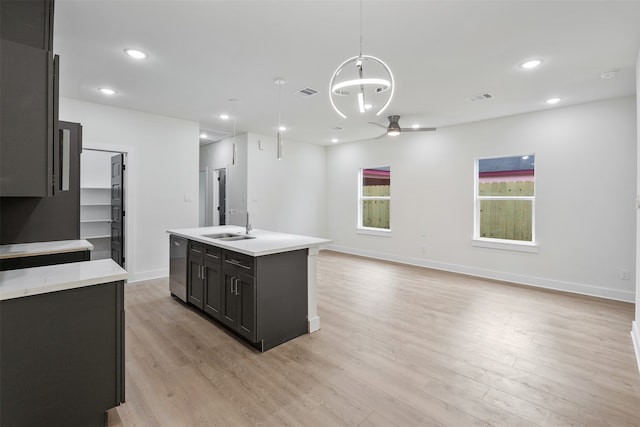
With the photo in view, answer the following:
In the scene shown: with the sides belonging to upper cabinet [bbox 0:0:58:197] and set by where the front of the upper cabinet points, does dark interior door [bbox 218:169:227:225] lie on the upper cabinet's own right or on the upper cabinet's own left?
on the upper cabinet's own left

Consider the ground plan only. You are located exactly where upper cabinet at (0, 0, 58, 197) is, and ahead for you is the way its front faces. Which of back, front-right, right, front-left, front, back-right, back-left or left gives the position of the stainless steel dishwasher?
front-left

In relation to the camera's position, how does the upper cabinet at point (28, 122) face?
facing to the right of the viewer

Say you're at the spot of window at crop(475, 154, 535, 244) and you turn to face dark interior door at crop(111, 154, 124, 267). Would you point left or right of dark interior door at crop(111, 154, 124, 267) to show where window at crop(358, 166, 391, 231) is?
right

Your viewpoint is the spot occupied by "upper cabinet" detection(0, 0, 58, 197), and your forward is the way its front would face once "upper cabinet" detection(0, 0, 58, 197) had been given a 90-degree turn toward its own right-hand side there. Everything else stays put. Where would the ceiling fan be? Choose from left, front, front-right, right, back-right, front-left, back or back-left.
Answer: left

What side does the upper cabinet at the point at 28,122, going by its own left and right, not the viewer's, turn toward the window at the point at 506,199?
front

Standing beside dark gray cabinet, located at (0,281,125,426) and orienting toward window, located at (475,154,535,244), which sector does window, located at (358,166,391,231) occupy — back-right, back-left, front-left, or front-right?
front-left

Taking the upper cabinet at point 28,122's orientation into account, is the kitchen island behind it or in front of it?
in front

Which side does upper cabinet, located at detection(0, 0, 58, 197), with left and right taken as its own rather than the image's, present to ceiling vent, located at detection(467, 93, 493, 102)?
front

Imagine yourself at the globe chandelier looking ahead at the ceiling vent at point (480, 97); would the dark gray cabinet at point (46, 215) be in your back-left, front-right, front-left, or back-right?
back-left

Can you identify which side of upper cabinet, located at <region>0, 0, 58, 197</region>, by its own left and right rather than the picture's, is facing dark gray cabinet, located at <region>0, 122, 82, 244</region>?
left

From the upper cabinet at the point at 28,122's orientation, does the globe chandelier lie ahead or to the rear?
ahead

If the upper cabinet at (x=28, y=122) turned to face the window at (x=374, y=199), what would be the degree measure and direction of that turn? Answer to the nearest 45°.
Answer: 0° — it already faces it
